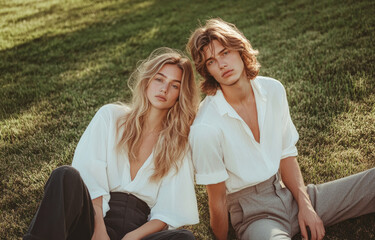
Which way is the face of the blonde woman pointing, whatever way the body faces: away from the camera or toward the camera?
toward the camera

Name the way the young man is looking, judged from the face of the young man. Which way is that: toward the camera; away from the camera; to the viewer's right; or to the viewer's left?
toward the camera

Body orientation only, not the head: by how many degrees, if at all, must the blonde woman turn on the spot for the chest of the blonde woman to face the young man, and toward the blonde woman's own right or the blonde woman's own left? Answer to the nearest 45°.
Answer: approximately 90° to the blonde woman's own left

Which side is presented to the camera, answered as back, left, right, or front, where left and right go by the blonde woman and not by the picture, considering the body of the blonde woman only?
front
